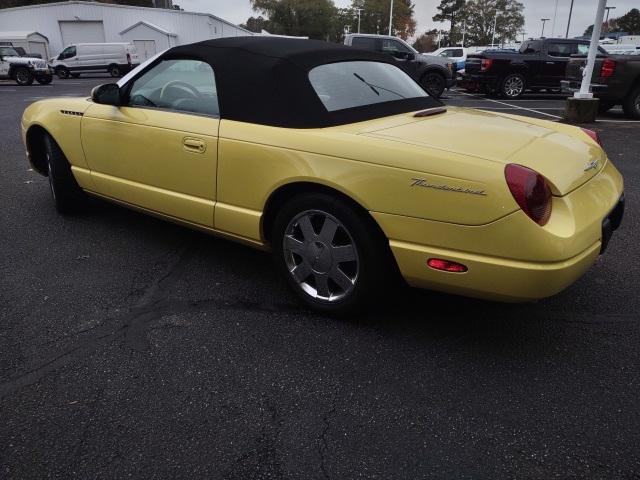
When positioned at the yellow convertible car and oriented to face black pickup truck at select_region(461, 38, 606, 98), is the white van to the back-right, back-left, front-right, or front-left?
front-left

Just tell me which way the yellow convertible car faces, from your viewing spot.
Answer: facing away from the viewer and to the left of the viewer

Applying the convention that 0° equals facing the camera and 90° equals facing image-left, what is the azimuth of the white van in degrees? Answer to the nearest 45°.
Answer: approximately 90°

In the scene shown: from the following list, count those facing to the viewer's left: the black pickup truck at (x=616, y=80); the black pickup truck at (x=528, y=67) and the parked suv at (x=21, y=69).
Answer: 0

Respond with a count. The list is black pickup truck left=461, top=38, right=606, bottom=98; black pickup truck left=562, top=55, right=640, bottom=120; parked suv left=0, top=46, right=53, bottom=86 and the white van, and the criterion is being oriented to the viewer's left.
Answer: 1

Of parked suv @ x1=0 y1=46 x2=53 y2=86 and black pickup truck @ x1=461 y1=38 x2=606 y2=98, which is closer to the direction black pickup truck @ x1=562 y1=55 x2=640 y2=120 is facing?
the black pickup truck

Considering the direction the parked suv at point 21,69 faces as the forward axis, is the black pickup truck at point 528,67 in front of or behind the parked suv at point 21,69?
in front

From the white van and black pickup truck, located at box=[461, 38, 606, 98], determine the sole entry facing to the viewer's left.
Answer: the white van

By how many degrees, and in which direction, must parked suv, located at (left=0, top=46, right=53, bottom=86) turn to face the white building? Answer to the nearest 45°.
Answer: approximately 135° to its left

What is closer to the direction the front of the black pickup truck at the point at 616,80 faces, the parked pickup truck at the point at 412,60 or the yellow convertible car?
the parked pickup truck

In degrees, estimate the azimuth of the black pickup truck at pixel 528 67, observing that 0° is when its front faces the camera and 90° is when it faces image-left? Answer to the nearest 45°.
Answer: approximately 225°

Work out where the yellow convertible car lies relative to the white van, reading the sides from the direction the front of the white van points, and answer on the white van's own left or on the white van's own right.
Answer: on the white van's own left

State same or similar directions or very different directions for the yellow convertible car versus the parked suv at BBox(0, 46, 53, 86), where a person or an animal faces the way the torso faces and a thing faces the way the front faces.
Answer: very different directions

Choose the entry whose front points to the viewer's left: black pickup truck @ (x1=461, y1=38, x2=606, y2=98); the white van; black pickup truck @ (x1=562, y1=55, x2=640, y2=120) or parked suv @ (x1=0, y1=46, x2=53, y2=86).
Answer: the white van

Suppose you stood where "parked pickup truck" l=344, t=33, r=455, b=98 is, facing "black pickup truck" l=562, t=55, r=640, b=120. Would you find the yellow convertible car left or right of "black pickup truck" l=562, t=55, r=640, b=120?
right

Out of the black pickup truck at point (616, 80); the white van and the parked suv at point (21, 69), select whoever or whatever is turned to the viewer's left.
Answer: the white van
